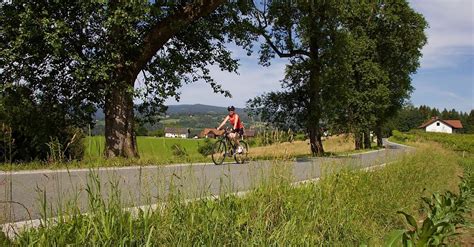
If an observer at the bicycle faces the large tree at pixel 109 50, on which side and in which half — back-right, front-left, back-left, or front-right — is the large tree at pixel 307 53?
back-right

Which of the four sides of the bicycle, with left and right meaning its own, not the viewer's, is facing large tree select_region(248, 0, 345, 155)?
back

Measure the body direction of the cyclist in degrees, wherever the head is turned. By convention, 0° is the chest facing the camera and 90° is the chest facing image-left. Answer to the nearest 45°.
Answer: approximately 45°

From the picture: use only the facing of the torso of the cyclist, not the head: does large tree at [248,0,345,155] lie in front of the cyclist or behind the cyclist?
behind

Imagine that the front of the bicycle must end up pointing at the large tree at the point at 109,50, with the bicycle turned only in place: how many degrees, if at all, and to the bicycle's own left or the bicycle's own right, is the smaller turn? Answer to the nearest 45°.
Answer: approximately 45° to the bicycle's own right

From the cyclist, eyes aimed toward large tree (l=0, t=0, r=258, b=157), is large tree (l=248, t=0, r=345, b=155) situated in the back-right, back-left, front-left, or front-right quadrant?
back-right

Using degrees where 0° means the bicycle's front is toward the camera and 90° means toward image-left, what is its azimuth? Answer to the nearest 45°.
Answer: approximately 45°
